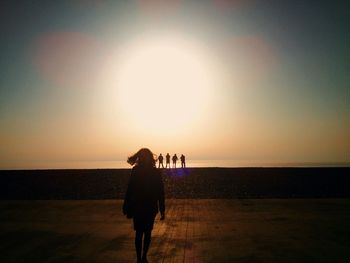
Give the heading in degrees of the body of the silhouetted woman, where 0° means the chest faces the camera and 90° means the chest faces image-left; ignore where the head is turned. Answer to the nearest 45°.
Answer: approximately 180°
